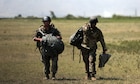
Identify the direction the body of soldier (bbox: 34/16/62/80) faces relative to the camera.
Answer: toward the camera

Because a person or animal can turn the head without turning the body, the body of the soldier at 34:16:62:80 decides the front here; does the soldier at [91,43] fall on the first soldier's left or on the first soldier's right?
on the first soldier's left

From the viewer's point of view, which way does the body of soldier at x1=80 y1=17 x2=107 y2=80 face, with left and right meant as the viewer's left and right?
facing the viewer

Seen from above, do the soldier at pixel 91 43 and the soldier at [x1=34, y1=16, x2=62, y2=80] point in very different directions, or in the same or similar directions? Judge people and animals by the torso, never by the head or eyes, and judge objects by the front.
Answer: same or similar directions

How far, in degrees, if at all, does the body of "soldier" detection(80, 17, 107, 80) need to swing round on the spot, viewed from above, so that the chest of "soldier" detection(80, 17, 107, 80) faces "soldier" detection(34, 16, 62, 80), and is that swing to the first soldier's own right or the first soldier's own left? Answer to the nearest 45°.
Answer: approximately 90° to the first soldier's own right

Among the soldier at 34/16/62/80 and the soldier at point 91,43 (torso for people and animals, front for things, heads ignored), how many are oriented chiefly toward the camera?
2
